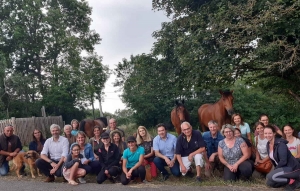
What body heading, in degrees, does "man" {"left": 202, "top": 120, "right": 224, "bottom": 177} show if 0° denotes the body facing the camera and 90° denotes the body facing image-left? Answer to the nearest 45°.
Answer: approximately 0°

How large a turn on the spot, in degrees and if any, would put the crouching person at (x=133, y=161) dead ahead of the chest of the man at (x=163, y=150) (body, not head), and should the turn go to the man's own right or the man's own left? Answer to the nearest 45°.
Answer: approximately 45° to the man's own right

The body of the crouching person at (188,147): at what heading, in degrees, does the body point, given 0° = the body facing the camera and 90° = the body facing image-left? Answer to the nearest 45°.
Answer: approximately 0°

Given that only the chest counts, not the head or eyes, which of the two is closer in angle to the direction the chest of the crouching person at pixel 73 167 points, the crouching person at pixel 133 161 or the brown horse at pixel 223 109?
the crouching person

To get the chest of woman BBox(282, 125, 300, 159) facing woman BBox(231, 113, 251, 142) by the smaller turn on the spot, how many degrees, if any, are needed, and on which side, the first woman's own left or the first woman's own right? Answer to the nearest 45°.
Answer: approximately 90° to the first woman's own right

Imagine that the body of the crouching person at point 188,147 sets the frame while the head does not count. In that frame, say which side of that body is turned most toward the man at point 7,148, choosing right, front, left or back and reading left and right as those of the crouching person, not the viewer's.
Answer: right

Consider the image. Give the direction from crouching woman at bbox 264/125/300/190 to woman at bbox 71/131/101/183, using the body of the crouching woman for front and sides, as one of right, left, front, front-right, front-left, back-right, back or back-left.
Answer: front-right
